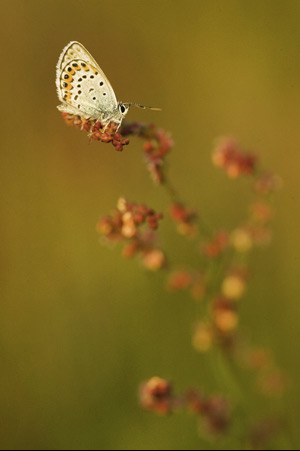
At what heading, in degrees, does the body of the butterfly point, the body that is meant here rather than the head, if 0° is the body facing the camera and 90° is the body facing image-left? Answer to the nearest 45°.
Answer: approximately 270°
